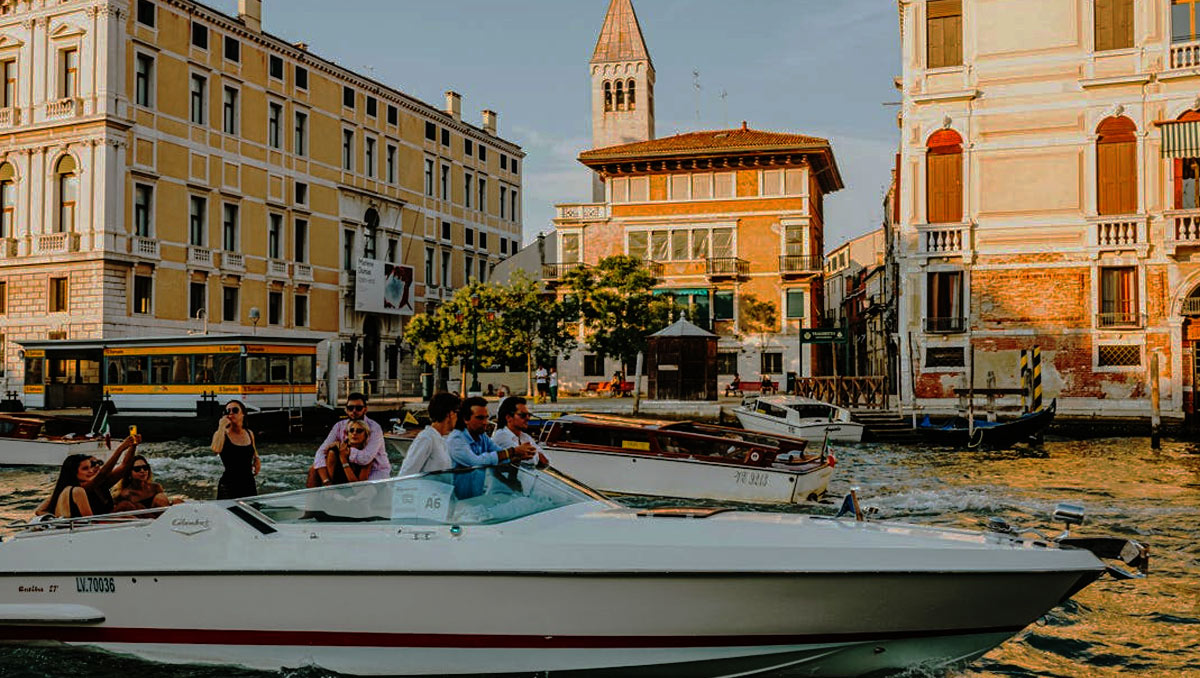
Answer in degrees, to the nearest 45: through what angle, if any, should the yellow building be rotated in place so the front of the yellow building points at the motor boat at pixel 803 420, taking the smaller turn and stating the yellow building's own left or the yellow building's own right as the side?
0° — it already faces it

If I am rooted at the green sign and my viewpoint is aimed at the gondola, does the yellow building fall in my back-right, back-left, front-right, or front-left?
back-right

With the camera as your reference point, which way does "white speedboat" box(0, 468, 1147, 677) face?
facing to the right of the viewer

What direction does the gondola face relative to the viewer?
to the viewer's right

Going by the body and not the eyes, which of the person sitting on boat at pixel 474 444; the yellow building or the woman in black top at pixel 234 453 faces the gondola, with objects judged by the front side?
the yellow building

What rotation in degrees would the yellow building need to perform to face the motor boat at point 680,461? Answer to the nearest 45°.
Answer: approximately 45° to its right

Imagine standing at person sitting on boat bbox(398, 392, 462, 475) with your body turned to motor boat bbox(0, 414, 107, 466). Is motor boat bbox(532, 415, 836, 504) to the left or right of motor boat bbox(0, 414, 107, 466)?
right

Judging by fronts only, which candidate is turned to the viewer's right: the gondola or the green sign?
the gondola

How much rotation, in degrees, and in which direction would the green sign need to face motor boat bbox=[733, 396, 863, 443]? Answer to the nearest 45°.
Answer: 0° — it already faces it

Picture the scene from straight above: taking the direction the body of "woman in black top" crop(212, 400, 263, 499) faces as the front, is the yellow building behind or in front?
behind
